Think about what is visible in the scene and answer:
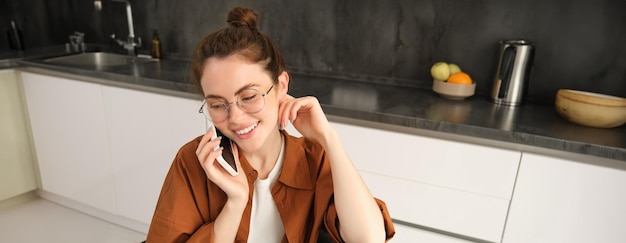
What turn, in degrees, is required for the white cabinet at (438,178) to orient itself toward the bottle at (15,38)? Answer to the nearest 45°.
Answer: approximately 45° to its right

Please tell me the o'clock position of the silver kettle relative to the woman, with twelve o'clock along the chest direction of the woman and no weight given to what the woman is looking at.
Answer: The silver kettle is roughly at 8 o'clock from the woman.

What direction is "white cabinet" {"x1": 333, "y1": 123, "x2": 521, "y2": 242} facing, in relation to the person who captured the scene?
facing the viewer and to the left of the viewer

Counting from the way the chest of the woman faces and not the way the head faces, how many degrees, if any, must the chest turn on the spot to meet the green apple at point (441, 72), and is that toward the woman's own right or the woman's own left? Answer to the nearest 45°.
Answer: approximately 135° to the woman's own left

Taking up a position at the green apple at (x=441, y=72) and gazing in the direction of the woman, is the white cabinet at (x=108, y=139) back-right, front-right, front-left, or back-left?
front-right

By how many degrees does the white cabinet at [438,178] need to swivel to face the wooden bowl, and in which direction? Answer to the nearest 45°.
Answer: approximately 135° to its left

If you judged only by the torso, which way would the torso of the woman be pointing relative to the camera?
toward the camera

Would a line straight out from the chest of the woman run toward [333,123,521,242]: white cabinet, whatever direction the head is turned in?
no

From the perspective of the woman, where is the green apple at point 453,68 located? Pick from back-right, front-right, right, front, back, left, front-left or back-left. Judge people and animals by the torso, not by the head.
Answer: back-left

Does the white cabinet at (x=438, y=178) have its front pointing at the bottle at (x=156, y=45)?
no

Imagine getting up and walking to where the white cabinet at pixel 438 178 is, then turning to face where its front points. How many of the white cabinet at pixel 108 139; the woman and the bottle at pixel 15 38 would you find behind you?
0

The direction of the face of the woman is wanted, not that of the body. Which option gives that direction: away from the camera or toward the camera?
toward the camera

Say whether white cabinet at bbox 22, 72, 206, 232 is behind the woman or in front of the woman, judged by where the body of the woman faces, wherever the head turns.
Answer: behind

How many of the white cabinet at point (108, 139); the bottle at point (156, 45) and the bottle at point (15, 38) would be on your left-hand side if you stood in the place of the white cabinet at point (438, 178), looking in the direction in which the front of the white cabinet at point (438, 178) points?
0
